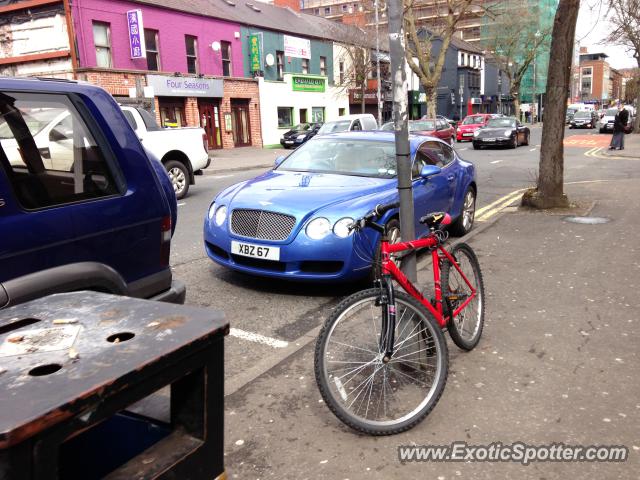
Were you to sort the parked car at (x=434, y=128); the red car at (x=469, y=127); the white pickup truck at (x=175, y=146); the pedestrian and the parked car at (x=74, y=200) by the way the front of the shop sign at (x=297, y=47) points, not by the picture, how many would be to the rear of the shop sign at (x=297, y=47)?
0

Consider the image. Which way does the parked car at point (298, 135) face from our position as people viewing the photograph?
facing the viewer and to the left of the viewer

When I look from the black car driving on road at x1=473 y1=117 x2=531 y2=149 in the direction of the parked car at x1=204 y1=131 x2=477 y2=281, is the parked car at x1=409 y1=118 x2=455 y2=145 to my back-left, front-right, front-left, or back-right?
front-right

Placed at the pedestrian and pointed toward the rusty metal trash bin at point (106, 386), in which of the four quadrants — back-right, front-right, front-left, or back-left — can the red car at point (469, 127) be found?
back-right

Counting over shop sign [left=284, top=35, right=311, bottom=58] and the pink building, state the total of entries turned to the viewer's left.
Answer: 0

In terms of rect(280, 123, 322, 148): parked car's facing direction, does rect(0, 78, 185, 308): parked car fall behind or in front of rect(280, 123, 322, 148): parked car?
in front

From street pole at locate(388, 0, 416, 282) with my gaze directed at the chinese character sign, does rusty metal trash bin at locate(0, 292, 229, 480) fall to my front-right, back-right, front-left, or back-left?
back-left

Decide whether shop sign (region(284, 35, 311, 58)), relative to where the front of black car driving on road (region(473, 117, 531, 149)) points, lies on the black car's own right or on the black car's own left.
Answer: on the black car's own right

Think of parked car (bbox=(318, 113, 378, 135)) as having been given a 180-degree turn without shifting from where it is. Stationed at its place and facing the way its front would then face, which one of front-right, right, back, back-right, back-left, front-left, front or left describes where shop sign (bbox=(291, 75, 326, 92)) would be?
front-left

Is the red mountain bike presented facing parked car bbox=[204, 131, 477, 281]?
no

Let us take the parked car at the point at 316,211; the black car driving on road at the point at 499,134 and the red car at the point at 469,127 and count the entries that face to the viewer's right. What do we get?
0

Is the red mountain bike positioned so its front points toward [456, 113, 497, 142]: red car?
no

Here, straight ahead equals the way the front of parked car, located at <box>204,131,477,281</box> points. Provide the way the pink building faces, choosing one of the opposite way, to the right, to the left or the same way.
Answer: to the left

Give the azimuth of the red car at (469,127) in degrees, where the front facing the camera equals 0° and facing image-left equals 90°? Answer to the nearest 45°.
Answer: approximately 45°

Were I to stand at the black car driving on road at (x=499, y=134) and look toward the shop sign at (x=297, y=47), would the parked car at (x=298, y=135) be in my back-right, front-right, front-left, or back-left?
front-left

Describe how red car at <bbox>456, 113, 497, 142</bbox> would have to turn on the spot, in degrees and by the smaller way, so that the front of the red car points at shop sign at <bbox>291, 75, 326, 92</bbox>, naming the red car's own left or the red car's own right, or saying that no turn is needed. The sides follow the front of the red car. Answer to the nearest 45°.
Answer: approximately 45° to the red car's own right

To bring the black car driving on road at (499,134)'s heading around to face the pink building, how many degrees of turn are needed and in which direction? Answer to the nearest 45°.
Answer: approximately 45° to its right

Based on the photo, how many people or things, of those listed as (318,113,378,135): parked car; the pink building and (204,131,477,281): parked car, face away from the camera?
0

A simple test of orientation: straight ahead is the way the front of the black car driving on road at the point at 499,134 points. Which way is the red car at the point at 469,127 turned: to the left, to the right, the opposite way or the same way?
the same way

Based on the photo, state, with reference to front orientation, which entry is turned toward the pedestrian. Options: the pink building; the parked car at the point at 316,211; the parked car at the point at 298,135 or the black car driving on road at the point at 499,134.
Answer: the pink building

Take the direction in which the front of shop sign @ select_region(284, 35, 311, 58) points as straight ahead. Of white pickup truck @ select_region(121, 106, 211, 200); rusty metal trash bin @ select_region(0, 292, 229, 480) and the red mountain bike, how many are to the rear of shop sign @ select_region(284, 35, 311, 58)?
0

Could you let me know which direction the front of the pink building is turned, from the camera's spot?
facing the viewer and to the right of the viewer
